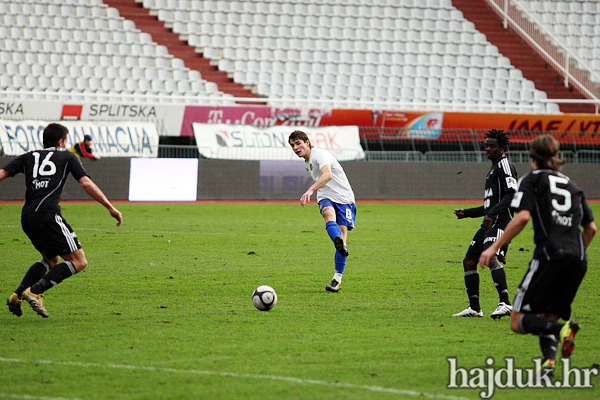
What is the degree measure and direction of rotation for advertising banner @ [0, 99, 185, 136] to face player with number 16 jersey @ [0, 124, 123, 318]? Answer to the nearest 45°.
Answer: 0° — it already faces them

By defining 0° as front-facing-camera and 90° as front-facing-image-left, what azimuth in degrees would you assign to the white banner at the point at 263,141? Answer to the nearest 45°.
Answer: approximately 0°

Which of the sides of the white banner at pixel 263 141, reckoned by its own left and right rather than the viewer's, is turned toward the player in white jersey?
front

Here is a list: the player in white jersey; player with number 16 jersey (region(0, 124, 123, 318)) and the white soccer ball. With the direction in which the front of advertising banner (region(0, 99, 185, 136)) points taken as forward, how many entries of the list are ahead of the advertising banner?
3

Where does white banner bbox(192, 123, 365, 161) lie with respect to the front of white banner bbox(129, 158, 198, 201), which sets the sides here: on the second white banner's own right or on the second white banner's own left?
on the second white banner's own left

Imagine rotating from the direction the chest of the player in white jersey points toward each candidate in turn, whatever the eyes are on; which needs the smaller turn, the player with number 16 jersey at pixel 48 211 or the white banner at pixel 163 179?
the player with number 16 jersey

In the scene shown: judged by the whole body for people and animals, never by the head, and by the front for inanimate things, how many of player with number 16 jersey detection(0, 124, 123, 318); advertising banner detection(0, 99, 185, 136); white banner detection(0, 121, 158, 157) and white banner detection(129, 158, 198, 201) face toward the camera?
3

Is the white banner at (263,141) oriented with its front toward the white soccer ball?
yes

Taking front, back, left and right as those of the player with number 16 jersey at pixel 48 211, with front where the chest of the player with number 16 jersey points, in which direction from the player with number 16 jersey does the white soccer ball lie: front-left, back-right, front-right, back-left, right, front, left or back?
front-right

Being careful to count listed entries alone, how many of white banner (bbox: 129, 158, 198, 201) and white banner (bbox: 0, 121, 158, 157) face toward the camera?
2

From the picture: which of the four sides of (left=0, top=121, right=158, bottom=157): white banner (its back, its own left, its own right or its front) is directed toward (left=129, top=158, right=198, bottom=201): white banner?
left

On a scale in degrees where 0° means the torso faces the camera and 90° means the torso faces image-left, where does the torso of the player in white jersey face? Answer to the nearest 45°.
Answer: approximately 45°

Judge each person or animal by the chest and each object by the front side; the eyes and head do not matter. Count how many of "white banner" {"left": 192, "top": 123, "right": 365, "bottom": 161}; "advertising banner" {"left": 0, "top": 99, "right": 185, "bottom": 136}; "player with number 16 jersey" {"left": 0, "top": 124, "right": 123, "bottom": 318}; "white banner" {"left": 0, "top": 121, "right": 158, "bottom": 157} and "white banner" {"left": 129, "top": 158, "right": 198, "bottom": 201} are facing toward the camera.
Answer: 4
